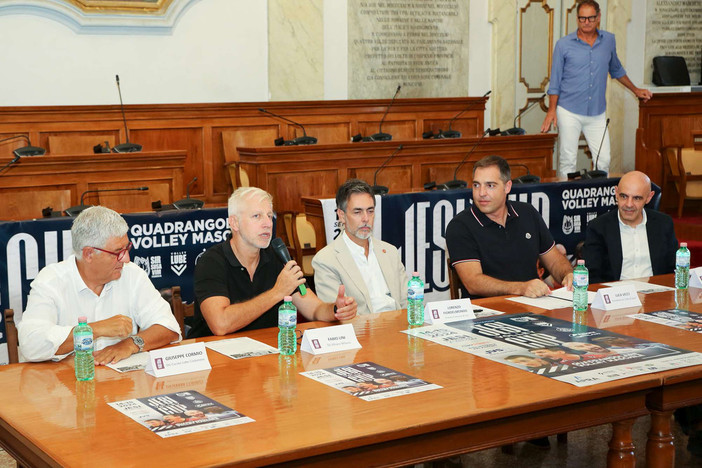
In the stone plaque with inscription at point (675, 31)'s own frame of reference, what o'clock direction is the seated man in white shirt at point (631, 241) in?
The seated man in white shirt is roughly at 12 o'clock from the stone plaque with inscription.

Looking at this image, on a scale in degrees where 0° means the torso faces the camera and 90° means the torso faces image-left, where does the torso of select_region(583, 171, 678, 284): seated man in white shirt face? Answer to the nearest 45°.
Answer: approximately 0°

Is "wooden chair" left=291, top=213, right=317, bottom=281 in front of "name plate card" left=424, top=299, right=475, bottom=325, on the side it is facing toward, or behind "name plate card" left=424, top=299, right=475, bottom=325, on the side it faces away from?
behind

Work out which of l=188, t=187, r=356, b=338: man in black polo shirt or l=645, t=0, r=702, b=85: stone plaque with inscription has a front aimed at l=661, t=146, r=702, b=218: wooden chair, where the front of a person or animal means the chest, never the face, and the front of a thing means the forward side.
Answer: the stone plaque with inscription

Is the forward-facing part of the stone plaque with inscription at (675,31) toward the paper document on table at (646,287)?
yes

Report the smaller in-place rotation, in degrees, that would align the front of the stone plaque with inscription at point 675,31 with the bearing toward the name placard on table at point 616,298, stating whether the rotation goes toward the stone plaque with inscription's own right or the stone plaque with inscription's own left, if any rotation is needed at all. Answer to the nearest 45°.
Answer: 0° — it already faces it

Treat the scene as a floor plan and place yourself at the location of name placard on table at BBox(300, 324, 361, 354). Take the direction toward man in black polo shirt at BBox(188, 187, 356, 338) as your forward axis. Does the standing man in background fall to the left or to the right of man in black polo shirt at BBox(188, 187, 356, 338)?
right

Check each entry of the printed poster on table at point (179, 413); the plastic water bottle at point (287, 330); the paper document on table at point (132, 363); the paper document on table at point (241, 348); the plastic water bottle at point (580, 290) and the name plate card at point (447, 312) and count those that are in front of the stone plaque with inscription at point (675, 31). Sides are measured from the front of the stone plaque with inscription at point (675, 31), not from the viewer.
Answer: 6

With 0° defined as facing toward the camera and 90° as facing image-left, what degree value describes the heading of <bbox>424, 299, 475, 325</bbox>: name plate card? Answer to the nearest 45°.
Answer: approximately 0°

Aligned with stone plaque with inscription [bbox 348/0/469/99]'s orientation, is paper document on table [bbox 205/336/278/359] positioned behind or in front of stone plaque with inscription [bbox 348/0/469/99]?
in front

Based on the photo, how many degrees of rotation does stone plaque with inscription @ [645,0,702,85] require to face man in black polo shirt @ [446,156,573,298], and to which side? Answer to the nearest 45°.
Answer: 0° — it already faces them
